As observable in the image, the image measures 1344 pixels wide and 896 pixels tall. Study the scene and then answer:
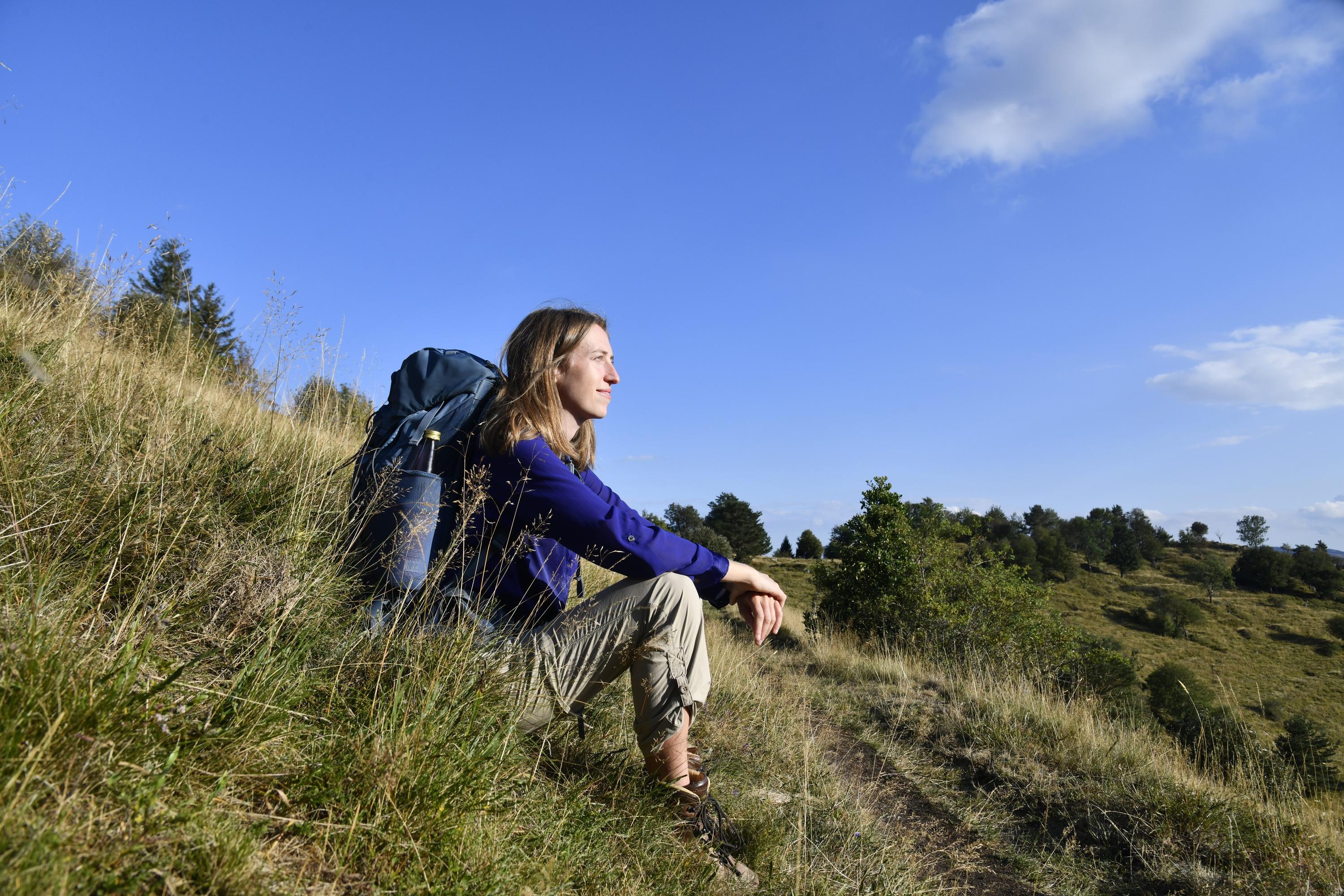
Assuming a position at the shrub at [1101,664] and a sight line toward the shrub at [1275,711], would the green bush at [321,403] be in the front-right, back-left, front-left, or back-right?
back-right

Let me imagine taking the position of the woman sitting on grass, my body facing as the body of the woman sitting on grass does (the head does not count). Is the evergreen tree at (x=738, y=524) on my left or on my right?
on my left

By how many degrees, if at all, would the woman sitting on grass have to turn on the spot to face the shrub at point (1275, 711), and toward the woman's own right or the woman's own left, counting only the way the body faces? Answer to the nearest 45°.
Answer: approximately 45° to the woman's own left

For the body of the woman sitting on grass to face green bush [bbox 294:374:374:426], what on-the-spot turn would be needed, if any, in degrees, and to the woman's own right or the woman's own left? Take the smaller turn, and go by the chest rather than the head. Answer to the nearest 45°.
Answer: approximately 135° to the woman's own left

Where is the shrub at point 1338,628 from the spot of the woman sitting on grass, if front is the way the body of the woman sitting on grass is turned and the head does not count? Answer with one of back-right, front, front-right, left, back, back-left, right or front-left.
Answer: front-left

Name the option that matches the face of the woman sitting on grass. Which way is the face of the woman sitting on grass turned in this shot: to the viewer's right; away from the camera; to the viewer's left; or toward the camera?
to the viewer's right

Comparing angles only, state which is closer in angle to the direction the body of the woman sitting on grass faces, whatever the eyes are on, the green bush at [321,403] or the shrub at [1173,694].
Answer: the shrub

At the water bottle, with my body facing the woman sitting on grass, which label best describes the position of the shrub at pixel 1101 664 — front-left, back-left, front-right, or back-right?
front-left

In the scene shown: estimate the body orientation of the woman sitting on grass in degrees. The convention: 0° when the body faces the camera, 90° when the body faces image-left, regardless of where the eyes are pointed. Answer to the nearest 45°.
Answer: approximately 270°

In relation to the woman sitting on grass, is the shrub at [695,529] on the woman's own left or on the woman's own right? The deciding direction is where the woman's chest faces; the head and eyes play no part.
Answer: on the woman's own left
